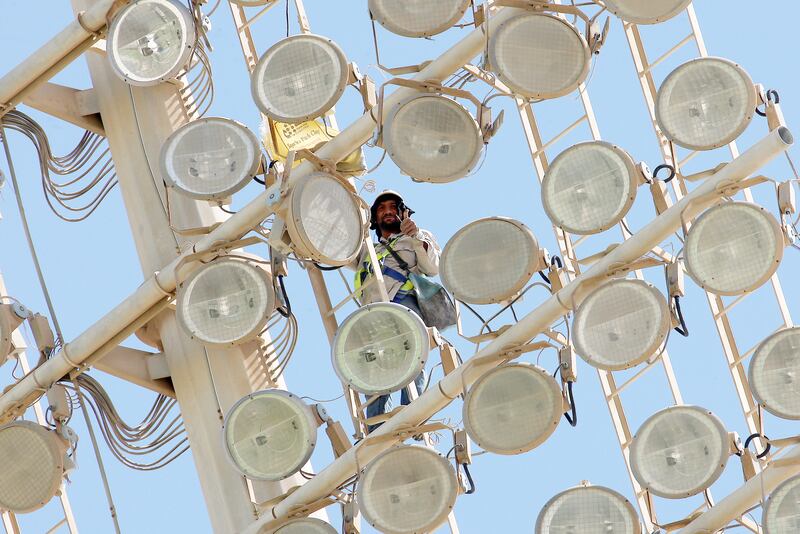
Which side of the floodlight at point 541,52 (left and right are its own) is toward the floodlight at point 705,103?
left

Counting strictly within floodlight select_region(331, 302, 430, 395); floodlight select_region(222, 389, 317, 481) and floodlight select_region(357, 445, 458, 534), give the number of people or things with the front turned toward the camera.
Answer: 3

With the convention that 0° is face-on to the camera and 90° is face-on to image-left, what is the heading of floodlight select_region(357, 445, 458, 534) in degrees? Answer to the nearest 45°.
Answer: approximately 0°

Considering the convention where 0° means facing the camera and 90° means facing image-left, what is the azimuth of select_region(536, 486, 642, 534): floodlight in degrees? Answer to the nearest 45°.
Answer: approximately 0°
